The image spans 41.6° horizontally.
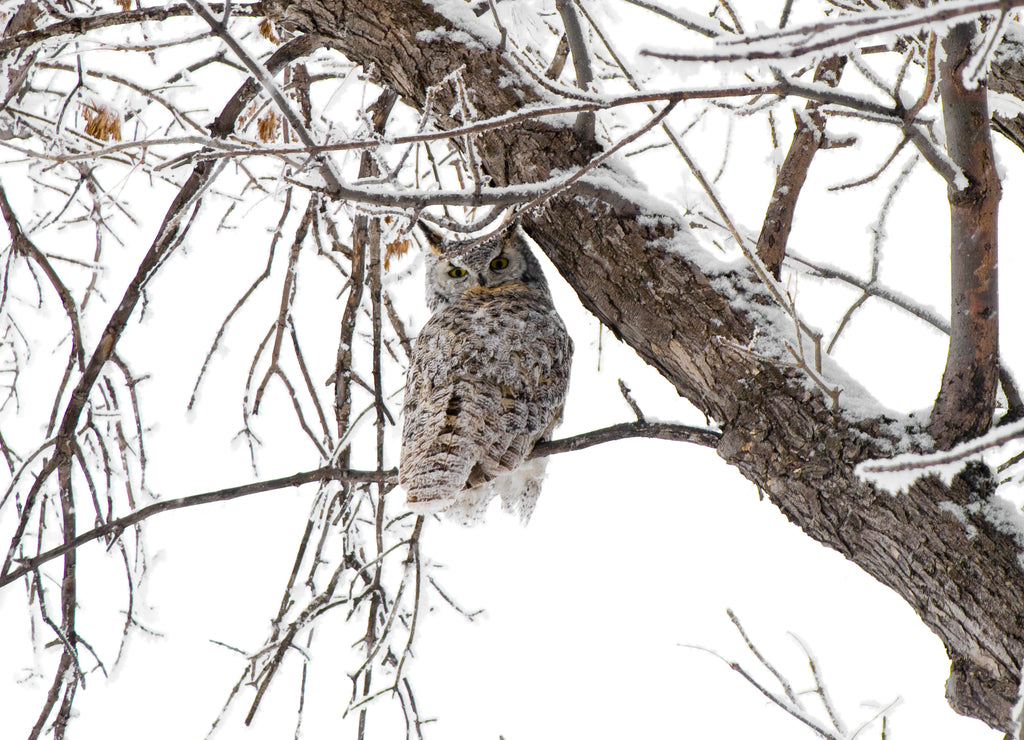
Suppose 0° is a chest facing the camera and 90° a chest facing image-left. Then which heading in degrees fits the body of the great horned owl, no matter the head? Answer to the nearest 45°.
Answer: approximately 225°
